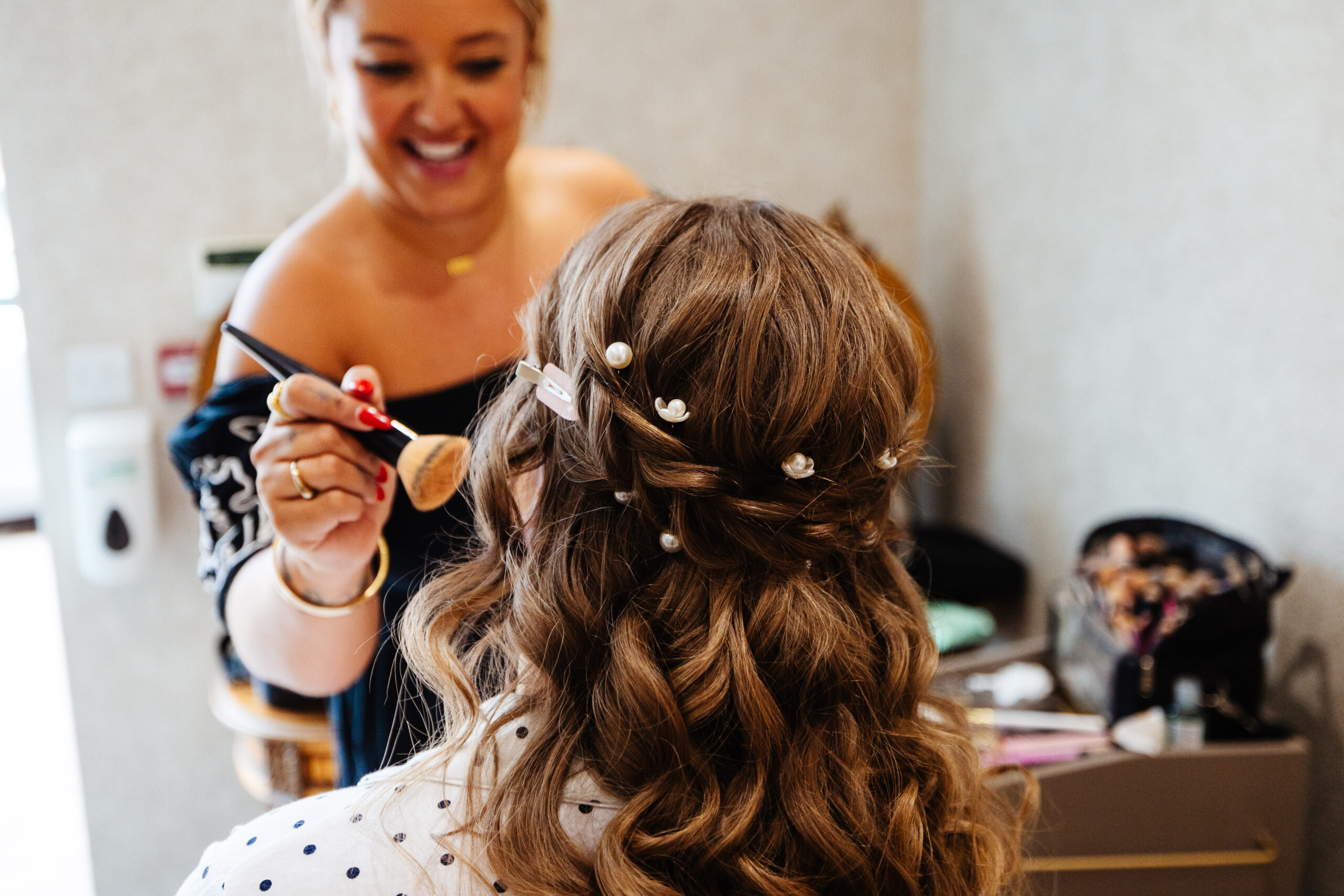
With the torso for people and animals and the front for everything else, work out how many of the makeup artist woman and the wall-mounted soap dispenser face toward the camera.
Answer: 2

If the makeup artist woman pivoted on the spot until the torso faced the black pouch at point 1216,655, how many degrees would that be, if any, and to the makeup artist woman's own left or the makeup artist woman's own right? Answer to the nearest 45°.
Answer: approximately 90° to the makeup artist woman's own left

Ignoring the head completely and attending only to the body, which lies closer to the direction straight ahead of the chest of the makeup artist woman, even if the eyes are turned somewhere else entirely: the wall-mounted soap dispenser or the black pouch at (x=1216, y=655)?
the black pouch

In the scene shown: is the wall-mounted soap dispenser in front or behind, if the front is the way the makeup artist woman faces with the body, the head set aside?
behind

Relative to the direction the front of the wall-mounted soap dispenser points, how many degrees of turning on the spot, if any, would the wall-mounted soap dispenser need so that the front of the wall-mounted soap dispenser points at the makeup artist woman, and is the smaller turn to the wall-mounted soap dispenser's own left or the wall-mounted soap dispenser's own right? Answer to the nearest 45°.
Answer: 0° — it already faces them

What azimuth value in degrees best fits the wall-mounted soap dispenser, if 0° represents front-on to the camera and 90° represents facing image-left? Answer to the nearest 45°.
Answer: approximately 0°

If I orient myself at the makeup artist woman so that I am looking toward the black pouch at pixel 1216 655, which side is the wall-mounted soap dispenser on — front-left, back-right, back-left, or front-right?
back-left
